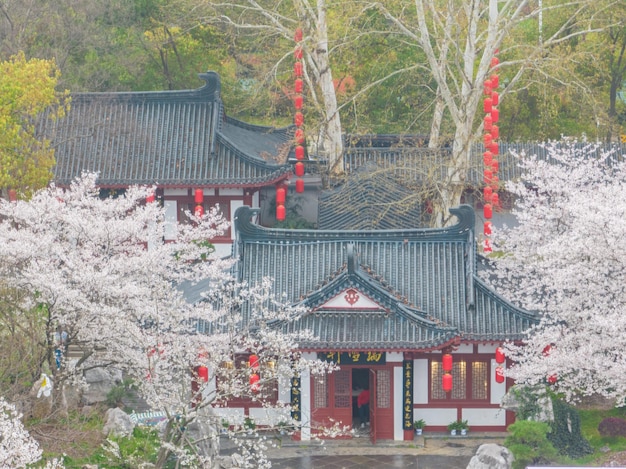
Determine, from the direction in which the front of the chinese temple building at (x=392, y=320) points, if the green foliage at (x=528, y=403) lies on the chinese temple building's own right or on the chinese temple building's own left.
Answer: on the chinese temple building's own left

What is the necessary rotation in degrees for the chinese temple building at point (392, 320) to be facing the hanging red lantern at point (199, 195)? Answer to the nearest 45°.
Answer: approximately 135° to its right

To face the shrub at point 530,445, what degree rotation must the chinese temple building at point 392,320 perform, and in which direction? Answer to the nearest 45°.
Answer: approximately 45° to its left

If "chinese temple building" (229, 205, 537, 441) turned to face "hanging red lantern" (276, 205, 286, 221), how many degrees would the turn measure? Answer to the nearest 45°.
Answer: approximately 135° to its right

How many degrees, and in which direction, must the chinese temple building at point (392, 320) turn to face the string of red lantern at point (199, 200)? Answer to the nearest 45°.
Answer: approximately 135° to its right

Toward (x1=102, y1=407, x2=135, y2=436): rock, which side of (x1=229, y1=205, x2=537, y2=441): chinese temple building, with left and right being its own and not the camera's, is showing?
right

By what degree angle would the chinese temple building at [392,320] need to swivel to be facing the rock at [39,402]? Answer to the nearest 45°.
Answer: approximately 45° to its right

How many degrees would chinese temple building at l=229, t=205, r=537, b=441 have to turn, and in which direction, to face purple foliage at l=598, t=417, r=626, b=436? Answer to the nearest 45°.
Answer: approximately 90° to its left

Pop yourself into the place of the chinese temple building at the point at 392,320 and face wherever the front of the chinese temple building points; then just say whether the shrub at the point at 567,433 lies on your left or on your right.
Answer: on your left

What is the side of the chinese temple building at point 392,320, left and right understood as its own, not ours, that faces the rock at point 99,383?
right

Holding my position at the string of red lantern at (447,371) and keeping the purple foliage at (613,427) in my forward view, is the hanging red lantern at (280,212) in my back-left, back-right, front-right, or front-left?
back-left

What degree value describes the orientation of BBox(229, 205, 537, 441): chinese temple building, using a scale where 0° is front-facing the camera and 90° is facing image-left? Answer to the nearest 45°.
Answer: approximately 0°
